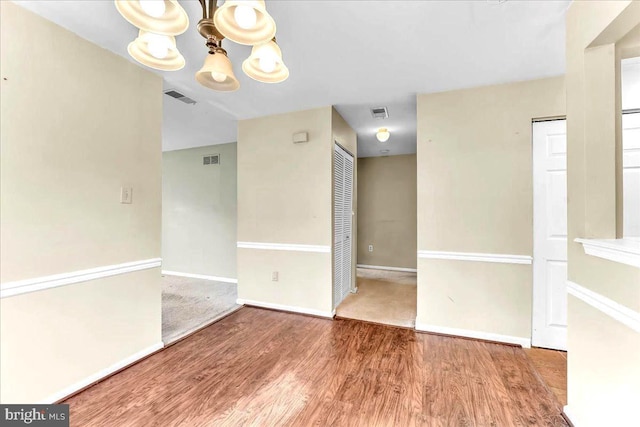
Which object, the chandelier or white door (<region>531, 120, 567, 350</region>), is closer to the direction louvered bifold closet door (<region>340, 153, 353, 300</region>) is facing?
the white door

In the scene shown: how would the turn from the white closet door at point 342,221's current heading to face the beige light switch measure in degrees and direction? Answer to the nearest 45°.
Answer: approximately 135° to its right

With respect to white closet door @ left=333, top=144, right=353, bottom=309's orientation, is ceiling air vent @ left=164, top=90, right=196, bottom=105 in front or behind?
behind

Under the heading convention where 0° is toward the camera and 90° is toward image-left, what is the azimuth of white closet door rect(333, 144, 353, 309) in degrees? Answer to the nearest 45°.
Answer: approximately 270°

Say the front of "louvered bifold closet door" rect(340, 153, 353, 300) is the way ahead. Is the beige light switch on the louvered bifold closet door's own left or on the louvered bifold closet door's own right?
on the louvered bifold closet door's own right

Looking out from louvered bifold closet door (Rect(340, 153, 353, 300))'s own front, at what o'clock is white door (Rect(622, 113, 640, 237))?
The white door is roughly at 1 o'clock from the louvered bifold closet door.

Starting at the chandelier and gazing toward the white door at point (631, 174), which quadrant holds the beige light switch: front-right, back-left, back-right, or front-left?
back-left

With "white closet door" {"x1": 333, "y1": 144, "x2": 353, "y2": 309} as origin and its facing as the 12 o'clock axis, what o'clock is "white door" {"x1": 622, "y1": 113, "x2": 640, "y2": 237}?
The white door is roughly at 1 o'clock from the white closet door.

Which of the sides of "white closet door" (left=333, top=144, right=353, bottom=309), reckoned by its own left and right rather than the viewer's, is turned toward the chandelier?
right

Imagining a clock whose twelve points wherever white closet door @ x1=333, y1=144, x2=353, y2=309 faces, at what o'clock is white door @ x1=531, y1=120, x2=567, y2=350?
The white door is roughly at 1 o'clock from the white closet door.
